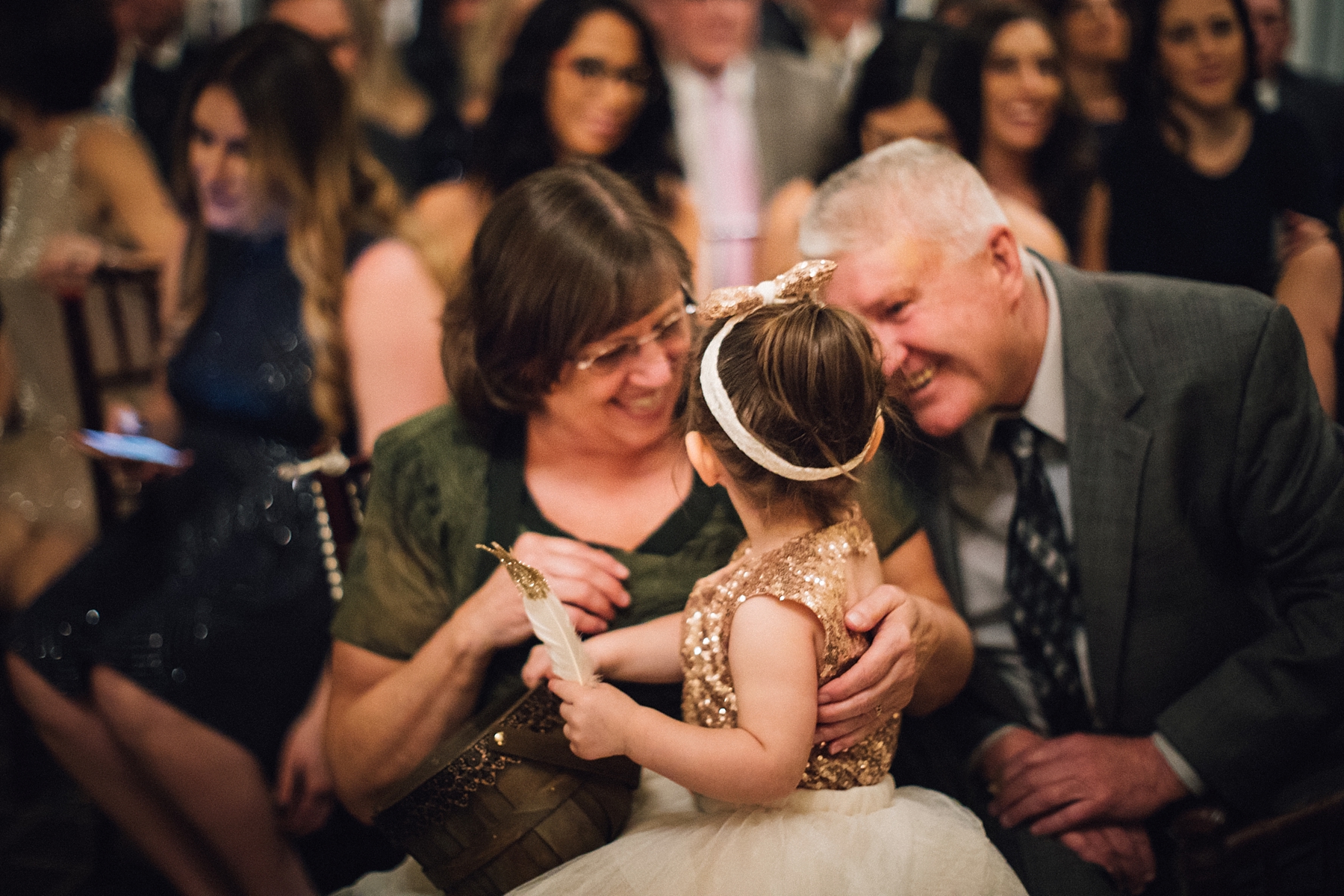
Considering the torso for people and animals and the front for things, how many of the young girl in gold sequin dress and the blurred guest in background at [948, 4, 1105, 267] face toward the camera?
1

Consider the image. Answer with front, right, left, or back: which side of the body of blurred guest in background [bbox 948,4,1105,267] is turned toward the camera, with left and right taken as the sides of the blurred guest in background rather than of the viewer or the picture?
front

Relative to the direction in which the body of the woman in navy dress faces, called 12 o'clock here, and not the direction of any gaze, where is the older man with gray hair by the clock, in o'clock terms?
The older man with gray hair is roughly at 9 o'clock from the woman in navy dress.

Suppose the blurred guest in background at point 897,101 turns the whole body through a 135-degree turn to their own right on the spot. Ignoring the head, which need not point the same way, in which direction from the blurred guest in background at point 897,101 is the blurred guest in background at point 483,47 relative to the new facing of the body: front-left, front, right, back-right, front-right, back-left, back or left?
front

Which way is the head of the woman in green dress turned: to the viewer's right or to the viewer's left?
to the viewer's right

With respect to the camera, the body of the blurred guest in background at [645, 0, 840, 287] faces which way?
toward the camera

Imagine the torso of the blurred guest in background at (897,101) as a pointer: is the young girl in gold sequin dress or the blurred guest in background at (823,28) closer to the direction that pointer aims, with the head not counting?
the young girl in gold sequin dress
